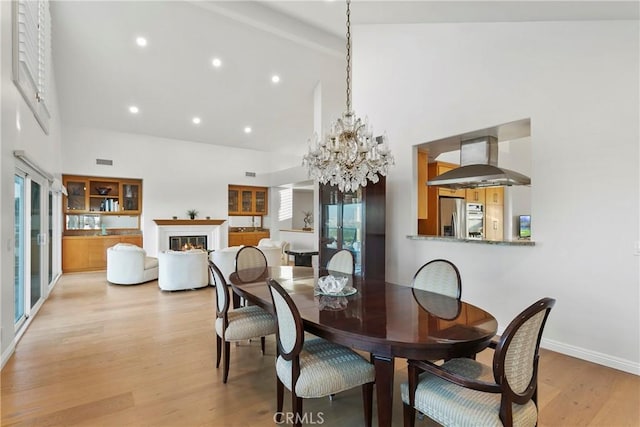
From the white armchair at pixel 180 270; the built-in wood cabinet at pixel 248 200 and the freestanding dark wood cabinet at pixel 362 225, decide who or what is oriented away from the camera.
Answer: the white armchair

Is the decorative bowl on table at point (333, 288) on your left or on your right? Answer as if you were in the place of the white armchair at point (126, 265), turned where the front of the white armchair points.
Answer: on your right

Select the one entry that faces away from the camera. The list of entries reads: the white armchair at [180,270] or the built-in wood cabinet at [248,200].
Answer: the white armchair

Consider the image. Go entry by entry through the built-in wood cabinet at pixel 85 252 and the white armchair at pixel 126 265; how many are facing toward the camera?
1

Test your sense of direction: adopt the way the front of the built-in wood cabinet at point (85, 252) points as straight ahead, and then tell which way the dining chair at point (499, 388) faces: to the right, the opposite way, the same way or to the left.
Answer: the opposite way

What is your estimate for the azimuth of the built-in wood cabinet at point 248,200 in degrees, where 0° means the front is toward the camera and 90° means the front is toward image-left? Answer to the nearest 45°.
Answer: approximately 0°

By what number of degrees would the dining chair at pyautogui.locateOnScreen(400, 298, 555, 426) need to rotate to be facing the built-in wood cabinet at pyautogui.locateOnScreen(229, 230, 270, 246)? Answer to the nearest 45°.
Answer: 0° — it already faces it

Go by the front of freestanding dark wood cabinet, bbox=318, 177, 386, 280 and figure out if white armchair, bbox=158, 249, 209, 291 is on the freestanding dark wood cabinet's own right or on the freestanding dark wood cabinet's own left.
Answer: on the freestanding dark wood cabinet's own right

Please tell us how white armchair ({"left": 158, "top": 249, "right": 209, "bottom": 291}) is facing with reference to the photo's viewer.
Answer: facing away from the viewer
